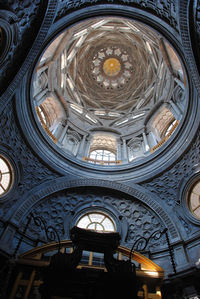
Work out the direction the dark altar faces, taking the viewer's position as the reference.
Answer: facing the viewer
